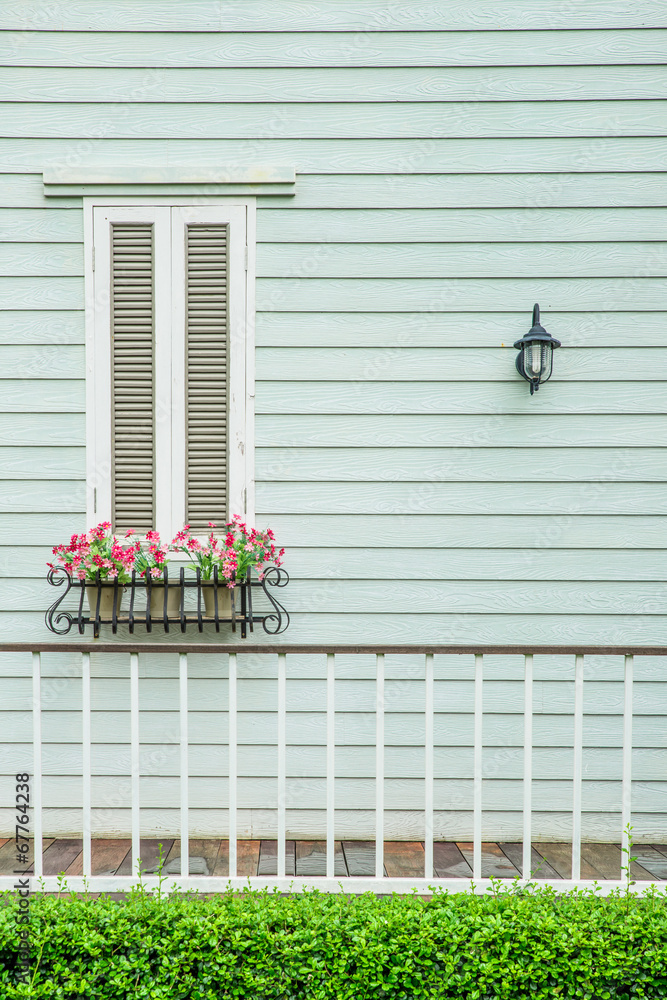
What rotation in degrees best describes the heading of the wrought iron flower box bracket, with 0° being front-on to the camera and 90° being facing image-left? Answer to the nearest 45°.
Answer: approximately 0°

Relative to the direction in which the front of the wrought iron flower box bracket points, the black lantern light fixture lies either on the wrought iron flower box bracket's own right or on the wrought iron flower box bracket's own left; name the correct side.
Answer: on the wrought iron flower box bracket's own left
